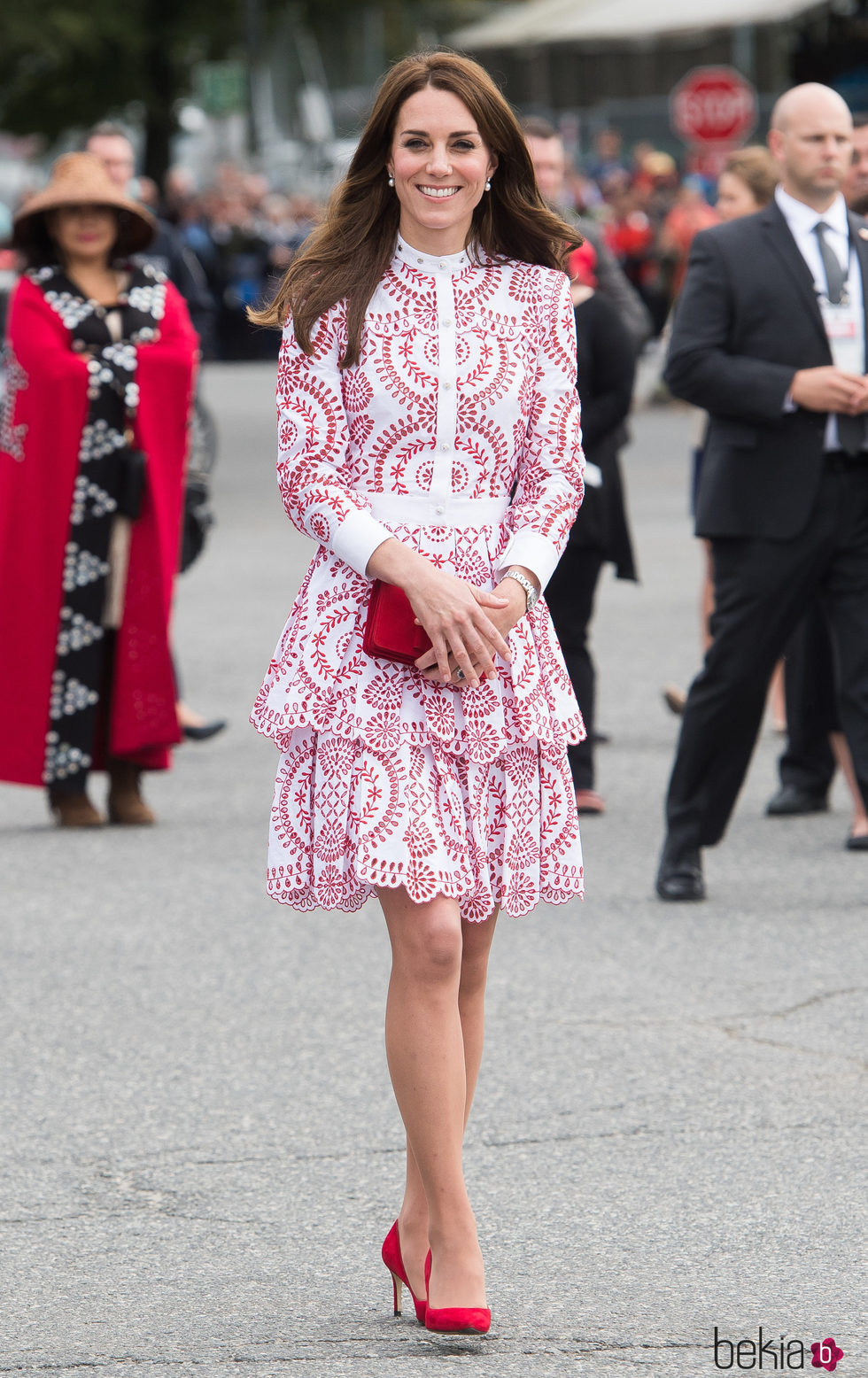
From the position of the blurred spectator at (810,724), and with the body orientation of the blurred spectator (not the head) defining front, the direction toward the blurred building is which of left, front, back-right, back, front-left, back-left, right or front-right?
back-right

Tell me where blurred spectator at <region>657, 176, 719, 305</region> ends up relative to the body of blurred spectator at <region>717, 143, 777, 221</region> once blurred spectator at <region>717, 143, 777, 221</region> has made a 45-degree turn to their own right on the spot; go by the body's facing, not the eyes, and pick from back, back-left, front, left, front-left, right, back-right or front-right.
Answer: right

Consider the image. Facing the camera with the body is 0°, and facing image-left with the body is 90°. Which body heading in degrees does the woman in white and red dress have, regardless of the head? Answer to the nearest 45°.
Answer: approximately 0°

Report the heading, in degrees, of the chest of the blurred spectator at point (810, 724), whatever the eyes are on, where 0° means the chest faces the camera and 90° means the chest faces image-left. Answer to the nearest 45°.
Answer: approximately 45°
